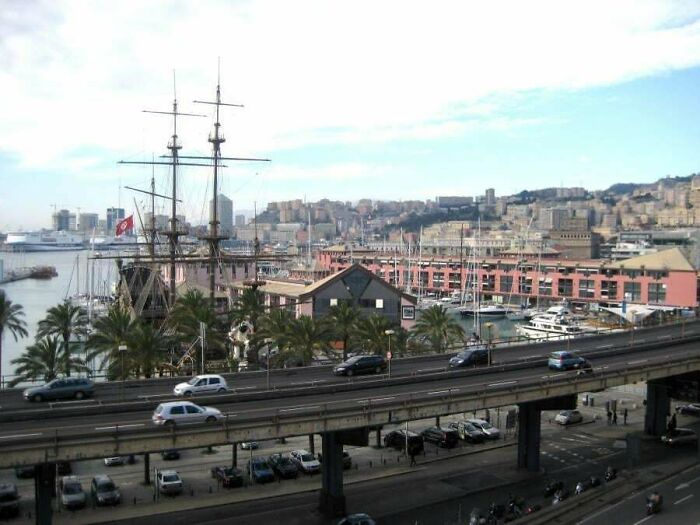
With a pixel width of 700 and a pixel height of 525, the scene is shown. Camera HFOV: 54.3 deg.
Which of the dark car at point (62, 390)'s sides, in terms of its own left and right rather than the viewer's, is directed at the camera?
left

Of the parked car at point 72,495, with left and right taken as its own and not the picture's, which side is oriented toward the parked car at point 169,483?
left

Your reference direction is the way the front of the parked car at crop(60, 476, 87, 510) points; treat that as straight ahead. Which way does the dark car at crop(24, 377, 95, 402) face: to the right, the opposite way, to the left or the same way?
to the right

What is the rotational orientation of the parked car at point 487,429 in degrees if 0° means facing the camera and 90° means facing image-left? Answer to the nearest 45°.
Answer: approximately 315°

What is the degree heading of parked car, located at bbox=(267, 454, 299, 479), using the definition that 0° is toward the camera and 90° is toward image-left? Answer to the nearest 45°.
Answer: approximately 315°

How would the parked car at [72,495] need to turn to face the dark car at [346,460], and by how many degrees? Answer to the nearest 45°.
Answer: approximately 90° to its left

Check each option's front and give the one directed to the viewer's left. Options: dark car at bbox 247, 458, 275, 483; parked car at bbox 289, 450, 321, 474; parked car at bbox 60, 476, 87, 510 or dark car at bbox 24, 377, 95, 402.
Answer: dark car at bbox 24, 377, 95, 402

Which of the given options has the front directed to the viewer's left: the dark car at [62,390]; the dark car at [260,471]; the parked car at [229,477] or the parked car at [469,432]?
the dark car at [62,390]
